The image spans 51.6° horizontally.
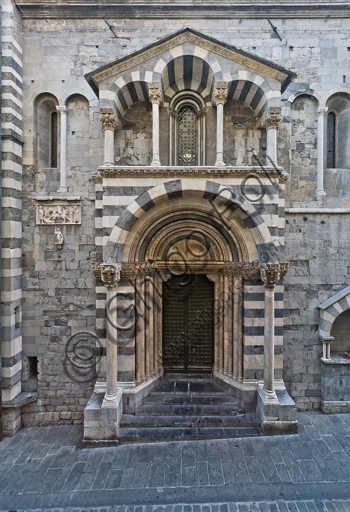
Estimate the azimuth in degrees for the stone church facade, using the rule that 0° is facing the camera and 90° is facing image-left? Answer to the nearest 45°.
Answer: approximately 0°
